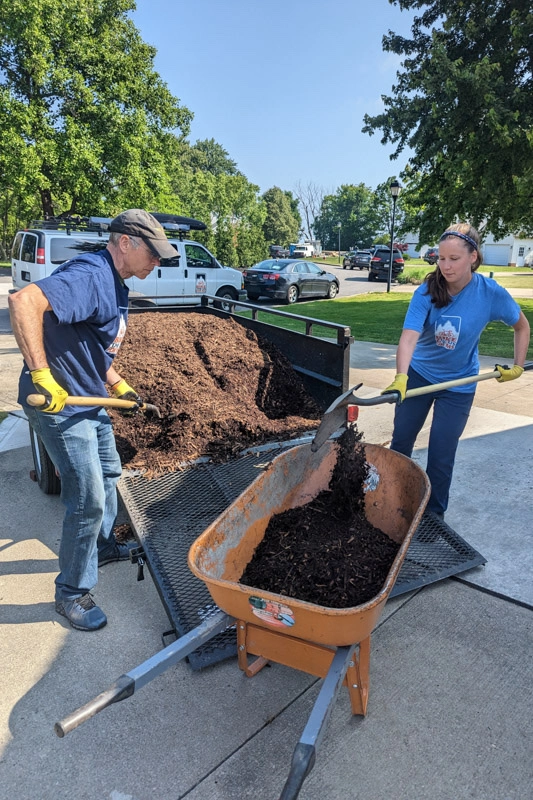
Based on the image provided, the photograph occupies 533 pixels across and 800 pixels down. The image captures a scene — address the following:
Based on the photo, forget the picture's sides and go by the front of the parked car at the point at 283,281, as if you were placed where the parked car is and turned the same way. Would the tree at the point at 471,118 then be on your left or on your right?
on your right

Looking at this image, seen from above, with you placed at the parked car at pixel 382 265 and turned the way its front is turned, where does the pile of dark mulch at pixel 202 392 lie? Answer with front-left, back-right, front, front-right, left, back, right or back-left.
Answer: back

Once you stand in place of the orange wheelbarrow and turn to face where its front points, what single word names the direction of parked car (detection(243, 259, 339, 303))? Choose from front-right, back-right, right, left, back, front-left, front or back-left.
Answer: front-left

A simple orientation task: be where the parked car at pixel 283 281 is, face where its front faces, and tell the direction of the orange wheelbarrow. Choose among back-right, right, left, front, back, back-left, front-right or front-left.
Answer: back-right

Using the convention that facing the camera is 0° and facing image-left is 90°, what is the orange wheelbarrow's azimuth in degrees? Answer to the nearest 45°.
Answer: approximately 225°

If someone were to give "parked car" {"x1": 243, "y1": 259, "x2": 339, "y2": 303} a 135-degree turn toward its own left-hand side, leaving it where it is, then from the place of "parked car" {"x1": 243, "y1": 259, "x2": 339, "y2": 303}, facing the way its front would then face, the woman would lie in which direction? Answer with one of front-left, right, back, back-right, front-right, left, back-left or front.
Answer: left

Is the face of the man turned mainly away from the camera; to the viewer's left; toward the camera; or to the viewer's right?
to the viewer's right

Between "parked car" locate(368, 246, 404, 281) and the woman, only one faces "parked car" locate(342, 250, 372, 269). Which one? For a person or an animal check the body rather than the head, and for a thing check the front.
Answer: "parked car" locate(368, 246, 404, 281)

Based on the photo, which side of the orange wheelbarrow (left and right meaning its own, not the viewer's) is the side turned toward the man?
left

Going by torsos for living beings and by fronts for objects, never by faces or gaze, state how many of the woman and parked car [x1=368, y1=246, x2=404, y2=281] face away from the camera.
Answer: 1

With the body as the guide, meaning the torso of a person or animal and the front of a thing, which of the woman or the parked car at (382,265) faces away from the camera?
the parked car

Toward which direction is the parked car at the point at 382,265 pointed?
away from the camera
